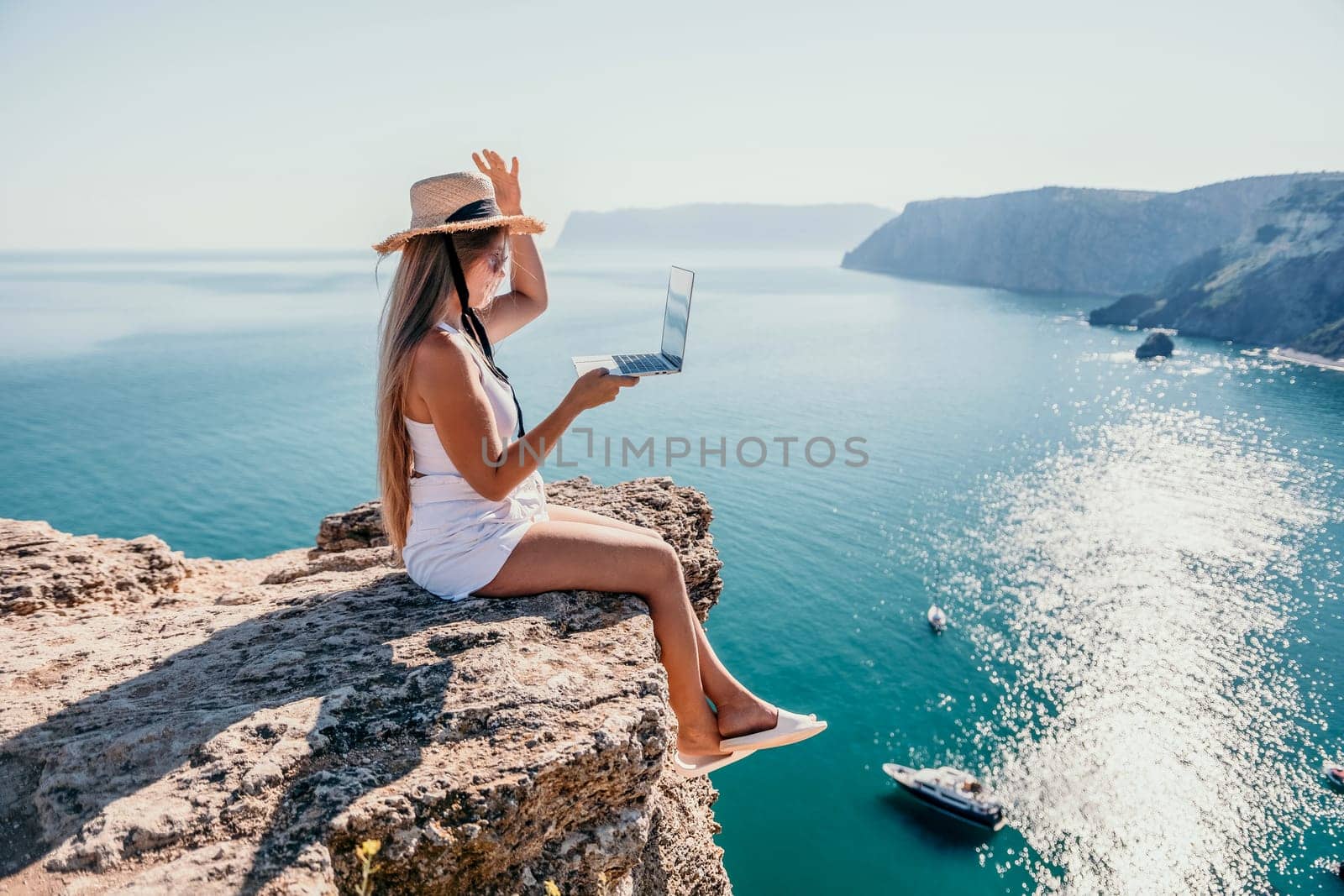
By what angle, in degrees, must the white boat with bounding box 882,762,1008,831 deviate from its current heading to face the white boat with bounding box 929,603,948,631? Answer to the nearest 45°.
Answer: approximately 45° to its right

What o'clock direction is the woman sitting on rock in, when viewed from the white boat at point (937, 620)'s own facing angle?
The woman sitting on rock is roughly at 6 o'clock from the white boat.

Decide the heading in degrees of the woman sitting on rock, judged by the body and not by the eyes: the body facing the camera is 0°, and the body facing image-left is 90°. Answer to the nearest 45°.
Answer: approximately 270°

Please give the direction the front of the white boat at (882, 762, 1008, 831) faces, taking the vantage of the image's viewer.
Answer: facing away from the viewer and to the left of the viewer

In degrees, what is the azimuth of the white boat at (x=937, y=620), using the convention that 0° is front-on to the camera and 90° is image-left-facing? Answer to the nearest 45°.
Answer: approximately 180°

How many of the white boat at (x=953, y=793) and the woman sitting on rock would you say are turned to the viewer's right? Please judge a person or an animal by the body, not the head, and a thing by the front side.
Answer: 1

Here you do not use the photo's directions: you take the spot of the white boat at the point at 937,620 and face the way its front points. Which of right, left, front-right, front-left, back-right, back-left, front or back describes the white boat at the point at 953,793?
back

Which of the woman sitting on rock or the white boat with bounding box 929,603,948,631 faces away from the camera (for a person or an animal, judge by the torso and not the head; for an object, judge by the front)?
the white boat

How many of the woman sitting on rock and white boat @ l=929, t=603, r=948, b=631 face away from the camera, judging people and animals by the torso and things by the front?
1
